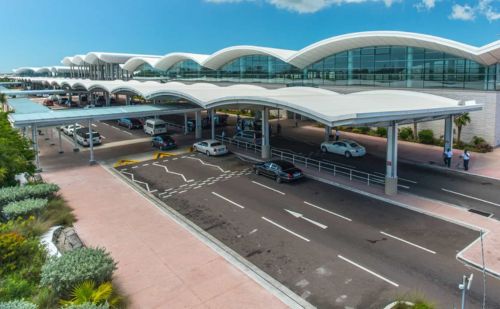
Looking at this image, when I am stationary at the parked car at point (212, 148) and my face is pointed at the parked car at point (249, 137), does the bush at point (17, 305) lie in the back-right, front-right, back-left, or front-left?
back-right

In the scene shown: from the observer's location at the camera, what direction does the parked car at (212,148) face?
facing away from the viewer and to the left of the viewer

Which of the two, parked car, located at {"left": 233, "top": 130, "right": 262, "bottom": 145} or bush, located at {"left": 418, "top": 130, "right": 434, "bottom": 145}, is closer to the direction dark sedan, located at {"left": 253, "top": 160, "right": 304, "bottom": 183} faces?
the parked car

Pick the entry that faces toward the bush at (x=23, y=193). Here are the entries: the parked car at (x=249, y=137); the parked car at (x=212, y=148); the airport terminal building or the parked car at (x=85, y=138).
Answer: the airport terminal building

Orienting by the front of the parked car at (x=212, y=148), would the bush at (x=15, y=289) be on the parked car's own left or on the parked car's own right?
on the parked car's own left
